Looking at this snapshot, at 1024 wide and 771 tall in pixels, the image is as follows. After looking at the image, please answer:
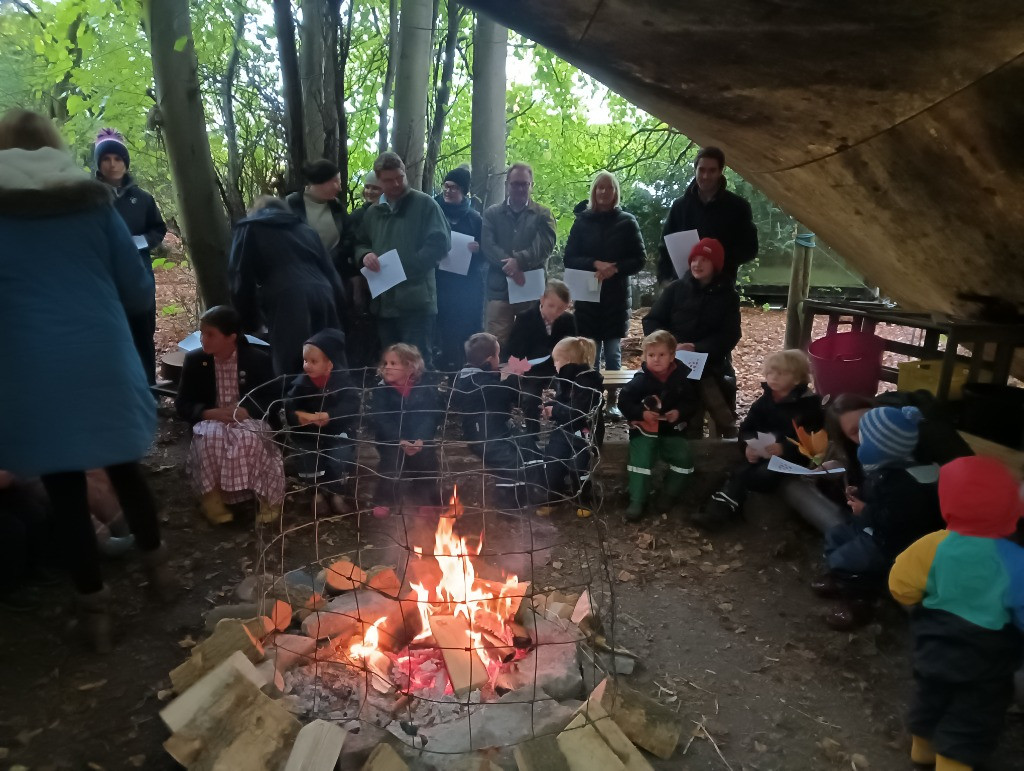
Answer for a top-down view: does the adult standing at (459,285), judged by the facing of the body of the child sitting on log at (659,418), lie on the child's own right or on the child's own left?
on the child's own right

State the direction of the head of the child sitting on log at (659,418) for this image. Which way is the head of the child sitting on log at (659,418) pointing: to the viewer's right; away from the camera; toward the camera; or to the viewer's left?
toward the camera

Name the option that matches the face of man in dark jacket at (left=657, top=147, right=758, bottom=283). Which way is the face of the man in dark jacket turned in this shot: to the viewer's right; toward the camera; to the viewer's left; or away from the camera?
toward the camera

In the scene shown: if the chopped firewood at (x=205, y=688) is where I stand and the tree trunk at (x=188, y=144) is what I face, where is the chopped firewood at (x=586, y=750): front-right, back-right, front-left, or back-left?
back-right

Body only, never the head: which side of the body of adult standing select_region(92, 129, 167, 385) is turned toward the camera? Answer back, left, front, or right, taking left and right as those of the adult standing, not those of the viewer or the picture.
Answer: front

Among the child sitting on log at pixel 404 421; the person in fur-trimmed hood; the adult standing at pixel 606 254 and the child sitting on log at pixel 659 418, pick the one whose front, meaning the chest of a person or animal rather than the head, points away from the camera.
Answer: the person in fur-trimmed hood

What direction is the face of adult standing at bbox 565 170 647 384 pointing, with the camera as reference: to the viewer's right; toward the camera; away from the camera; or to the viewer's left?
toward the camera

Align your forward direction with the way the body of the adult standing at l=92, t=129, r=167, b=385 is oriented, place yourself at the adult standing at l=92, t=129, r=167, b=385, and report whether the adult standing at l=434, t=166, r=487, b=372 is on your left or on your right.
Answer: on your left

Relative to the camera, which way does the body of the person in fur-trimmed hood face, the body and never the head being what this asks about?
away from the camera

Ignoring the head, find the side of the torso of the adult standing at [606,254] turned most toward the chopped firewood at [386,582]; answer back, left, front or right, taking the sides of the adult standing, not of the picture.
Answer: front

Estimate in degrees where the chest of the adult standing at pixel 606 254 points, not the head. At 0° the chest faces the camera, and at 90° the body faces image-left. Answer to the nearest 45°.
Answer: approximately 0°

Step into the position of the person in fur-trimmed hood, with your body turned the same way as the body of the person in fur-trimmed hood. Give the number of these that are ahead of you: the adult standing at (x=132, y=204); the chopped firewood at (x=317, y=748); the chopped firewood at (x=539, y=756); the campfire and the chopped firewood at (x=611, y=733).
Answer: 1
